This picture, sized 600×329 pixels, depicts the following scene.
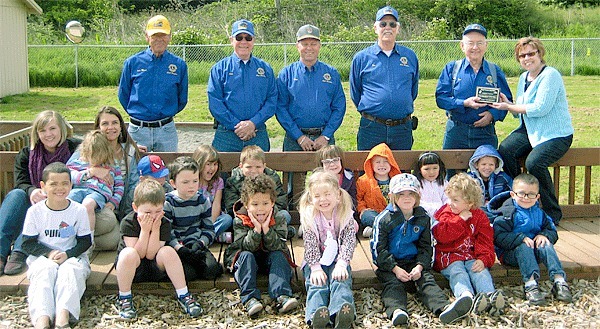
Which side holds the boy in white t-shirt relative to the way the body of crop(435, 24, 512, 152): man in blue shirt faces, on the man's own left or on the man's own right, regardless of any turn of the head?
on the man's own right

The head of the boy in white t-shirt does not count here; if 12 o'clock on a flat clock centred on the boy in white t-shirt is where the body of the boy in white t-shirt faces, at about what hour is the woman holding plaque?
The woman holding plaque is roughly at 9 o'clock from the boy in white t-shirt.

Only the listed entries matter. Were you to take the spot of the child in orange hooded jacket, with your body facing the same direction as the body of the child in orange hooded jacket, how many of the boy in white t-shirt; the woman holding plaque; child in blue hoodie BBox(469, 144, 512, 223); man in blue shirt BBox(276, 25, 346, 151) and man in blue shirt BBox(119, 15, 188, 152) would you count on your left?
2
